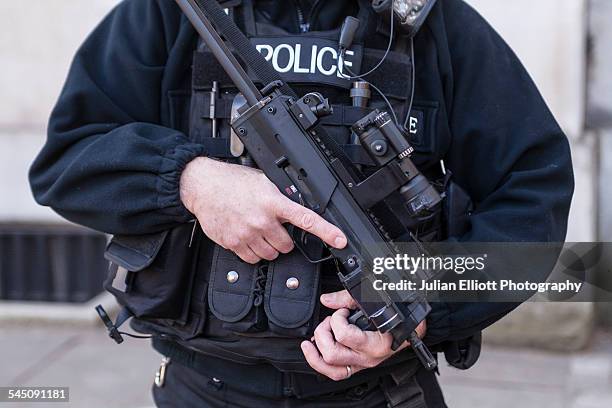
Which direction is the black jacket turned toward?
toward the camera
